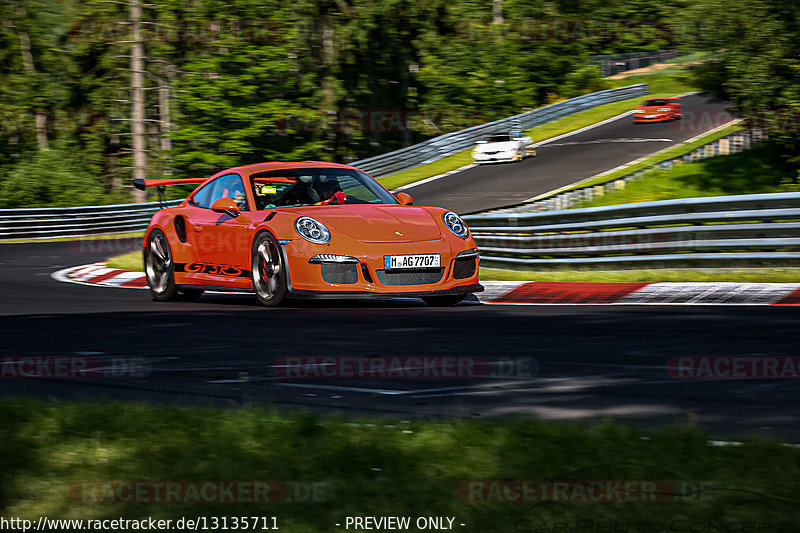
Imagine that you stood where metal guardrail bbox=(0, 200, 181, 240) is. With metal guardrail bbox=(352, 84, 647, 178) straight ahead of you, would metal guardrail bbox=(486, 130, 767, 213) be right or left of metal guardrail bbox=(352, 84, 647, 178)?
right

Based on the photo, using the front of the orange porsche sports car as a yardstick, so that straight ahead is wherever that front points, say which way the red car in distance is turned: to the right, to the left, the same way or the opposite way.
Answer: to the right

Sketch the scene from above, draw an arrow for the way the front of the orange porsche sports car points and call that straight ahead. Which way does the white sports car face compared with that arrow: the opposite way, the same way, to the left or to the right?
to the right

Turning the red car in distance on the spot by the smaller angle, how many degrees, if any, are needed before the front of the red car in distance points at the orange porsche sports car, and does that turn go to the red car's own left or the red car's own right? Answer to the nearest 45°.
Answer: approximately 45° to the red car's own left

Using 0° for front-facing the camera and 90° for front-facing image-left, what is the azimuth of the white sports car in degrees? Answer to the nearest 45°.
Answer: approximately 45°

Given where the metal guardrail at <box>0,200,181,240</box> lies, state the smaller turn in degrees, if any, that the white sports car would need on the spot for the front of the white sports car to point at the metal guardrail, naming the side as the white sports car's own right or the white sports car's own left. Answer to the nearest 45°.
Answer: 0° — it already faces it

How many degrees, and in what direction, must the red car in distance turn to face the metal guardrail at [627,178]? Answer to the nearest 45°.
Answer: approximately 45° to its left

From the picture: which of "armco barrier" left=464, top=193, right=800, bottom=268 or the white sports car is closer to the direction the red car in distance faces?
the white sports car

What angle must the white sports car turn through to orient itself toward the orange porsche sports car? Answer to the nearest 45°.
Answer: approximately 45° to its left

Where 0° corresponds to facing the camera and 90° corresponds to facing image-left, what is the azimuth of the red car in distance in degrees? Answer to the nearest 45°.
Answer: approximately 45°

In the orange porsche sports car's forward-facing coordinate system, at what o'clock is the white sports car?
The white sports car is roughly at 8 o'clock from the orange porsche sports car.

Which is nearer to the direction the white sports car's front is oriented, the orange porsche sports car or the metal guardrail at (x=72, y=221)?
the metal guardrail
